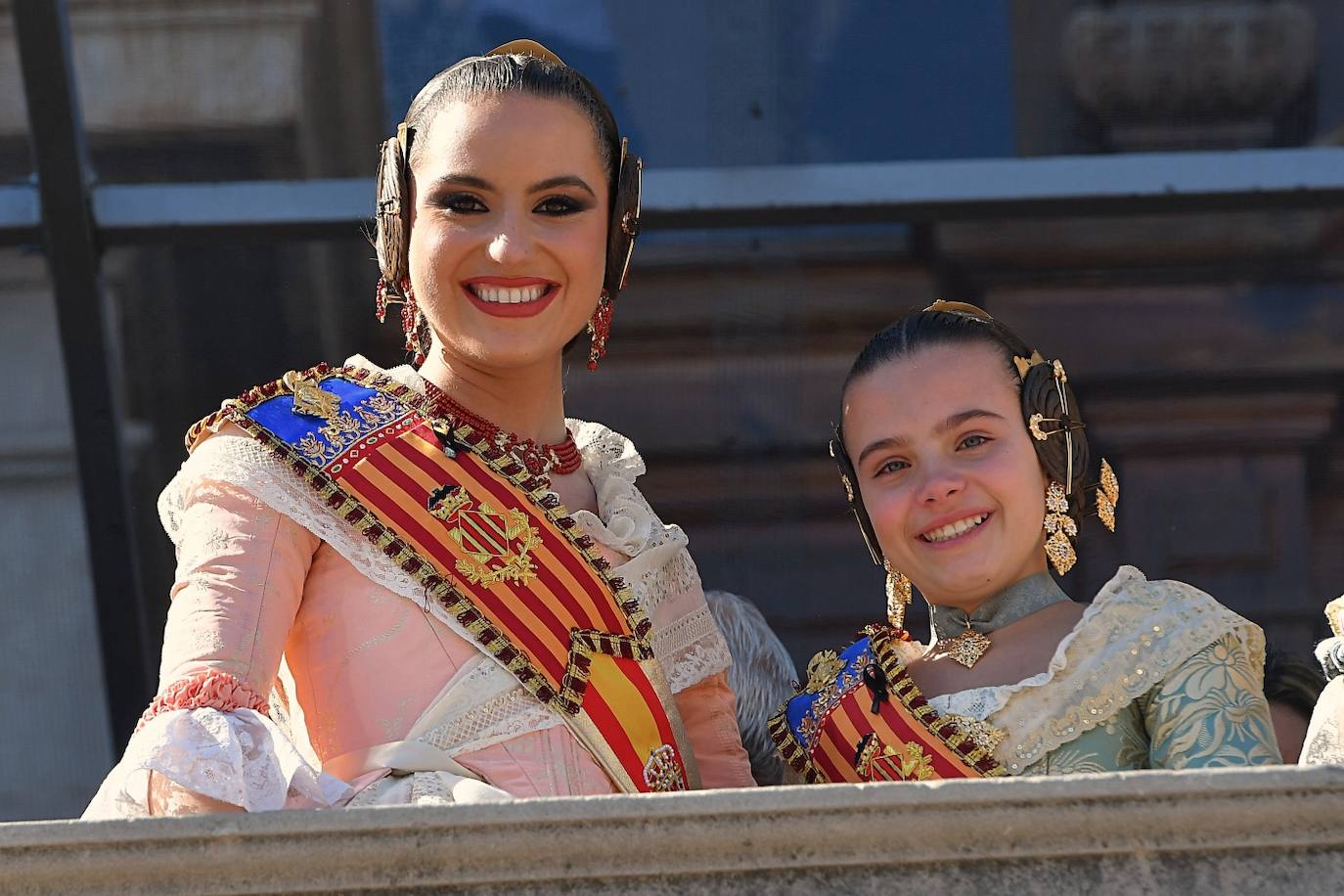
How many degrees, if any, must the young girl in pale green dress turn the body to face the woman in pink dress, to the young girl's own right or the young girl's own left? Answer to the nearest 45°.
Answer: approximately 45° to the young girl's own right

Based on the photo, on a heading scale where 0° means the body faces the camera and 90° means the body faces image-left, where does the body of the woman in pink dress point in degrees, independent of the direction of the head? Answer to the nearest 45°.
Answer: approximately 315°

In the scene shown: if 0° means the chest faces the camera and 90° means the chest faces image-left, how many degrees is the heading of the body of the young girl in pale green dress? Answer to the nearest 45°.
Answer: approximately 45°

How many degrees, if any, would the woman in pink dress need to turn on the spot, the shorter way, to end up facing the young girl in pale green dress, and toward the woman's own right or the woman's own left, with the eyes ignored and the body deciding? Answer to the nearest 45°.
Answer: approximately 45° to the woman's own left
